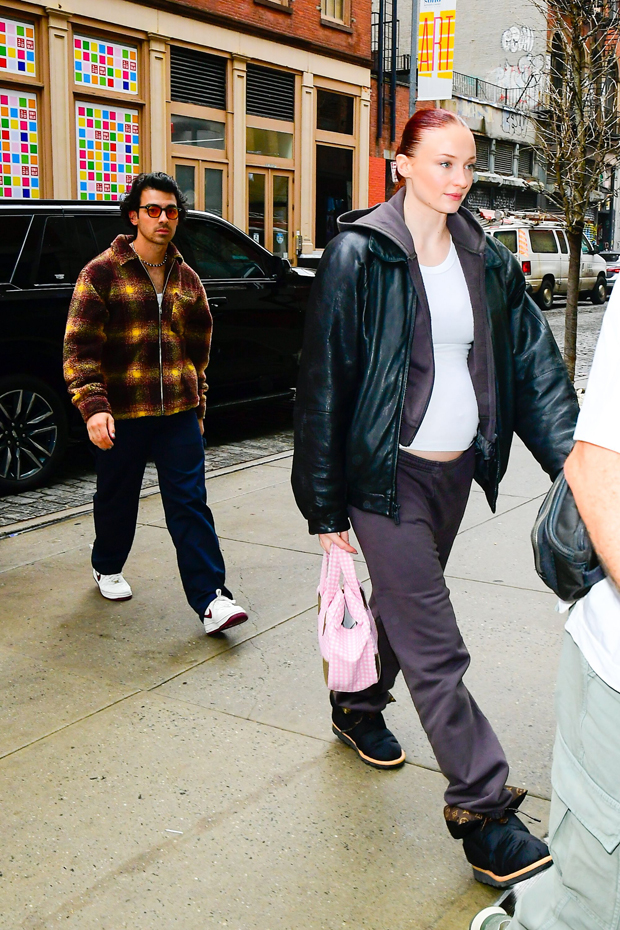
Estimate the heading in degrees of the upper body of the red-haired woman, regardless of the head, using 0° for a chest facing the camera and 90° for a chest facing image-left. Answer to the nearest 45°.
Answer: approximately 315°

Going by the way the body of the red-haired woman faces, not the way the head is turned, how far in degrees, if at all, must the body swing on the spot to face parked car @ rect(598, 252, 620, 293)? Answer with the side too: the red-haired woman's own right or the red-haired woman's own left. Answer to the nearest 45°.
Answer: approximately 135° to the red-haired woman's own left

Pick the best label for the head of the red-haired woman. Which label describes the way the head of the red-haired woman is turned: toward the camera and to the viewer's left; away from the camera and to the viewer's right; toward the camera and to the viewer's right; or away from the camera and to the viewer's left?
toward the camera and to the viewer's right

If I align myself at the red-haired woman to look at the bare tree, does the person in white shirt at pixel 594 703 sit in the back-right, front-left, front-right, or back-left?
back-right

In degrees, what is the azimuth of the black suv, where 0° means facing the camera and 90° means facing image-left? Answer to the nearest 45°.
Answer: approximately 225°

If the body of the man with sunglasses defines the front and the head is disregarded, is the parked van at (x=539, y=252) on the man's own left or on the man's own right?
on the man's own left

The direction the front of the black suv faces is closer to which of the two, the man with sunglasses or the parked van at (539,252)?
the parked van

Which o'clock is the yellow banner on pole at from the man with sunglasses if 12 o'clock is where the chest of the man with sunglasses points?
The yellow banner on pole is roughly at 8 o'clock from the man with sunglasses.

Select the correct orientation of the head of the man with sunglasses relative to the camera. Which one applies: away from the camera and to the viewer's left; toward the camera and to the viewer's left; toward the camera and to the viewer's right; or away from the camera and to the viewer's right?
toward the camera and to the viewer's right
